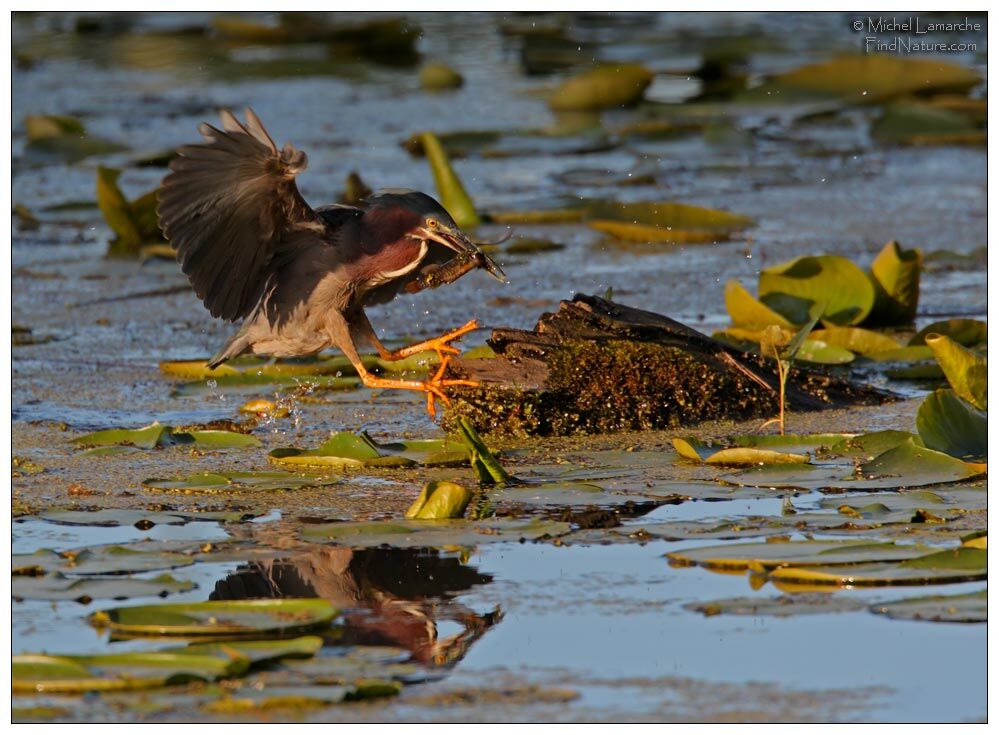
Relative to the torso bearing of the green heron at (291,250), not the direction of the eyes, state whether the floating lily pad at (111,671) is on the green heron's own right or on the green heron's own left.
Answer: on the green heron's own right

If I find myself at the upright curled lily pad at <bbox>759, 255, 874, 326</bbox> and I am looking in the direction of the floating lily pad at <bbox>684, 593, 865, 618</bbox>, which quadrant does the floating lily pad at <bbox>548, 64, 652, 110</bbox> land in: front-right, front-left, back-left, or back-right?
back-right

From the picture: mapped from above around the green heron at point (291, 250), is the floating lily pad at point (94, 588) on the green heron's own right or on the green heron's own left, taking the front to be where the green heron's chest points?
on the green heron's own right

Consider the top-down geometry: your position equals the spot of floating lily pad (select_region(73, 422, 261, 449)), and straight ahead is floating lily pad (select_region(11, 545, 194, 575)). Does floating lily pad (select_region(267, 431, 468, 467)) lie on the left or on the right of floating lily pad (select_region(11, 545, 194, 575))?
left

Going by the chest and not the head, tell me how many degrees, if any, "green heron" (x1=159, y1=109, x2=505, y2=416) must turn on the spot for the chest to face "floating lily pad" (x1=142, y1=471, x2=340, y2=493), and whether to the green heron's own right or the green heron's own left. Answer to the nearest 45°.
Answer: approximately 90° to the green heron's own right

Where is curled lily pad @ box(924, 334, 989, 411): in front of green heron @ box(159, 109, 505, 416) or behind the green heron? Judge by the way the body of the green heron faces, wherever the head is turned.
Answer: in front

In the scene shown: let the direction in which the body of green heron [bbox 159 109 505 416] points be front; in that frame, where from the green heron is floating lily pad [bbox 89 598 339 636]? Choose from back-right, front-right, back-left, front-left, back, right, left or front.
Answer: right

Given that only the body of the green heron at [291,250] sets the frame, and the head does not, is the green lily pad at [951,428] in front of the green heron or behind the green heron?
in front

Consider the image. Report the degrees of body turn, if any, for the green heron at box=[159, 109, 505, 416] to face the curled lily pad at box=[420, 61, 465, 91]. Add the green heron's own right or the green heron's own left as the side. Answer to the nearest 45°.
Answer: approximately 90° to the green heron's own left

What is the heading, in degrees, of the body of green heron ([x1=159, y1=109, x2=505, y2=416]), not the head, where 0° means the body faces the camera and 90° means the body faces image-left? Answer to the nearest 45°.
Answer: approximately 270°

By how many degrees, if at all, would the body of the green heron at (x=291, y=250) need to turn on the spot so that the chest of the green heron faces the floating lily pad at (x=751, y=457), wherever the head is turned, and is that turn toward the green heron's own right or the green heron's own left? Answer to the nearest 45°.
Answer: approximately 45° to the green heron's own right

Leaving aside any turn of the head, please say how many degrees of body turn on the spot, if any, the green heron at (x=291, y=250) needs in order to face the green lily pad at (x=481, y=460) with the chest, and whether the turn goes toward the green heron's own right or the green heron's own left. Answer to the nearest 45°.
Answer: approximately 45° to the green heron's own right

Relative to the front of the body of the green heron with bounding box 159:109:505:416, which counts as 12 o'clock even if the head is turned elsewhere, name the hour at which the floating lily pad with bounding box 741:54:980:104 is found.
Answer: The floating lily pad is roughly at 10 o'clock from the green heron.

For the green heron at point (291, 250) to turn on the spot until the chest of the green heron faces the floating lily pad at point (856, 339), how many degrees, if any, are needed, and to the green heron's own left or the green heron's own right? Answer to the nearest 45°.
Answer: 0° — it already faces it

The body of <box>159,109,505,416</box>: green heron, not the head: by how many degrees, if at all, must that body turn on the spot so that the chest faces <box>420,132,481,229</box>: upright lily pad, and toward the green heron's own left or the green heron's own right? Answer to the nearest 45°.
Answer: approximately 90° to the green heron's own left

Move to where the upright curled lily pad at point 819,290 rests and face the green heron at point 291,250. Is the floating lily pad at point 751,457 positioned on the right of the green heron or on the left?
left
